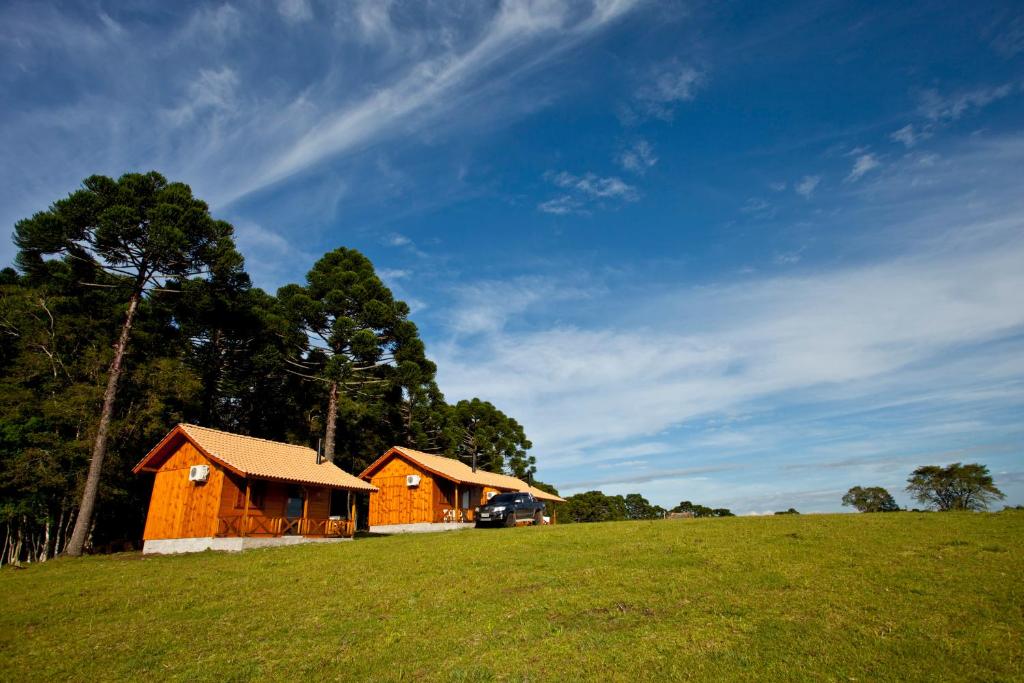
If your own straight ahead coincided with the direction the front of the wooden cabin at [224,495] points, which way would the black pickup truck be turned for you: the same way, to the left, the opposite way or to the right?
to the right

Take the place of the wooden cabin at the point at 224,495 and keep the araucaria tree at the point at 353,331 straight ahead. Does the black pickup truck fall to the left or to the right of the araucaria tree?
right

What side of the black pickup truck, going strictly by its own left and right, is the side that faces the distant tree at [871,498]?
back

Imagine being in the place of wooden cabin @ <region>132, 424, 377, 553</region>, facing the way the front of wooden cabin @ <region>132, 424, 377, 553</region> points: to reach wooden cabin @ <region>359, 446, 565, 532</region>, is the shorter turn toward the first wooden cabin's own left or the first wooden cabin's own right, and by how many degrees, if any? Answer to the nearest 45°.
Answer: approximately 90° to the first wooden cabin's own left

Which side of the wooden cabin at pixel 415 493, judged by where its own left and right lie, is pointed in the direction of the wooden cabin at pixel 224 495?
right

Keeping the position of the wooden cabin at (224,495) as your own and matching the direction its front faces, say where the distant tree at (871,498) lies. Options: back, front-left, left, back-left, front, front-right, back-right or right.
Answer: front-left

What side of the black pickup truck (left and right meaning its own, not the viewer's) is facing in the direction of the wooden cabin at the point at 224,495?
front

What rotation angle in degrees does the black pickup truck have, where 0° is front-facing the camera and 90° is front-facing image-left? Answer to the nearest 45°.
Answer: approximately 45°

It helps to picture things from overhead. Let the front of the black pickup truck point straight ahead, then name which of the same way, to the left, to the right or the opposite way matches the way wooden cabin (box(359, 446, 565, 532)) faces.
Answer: to the left

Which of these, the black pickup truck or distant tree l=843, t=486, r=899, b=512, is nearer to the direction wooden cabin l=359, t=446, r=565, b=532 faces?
the black pickup truck

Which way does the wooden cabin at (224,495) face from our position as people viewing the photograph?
facing the viewer and to the right of the viewer

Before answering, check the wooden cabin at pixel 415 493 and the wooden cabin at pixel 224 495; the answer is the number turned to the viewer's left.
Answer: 0
